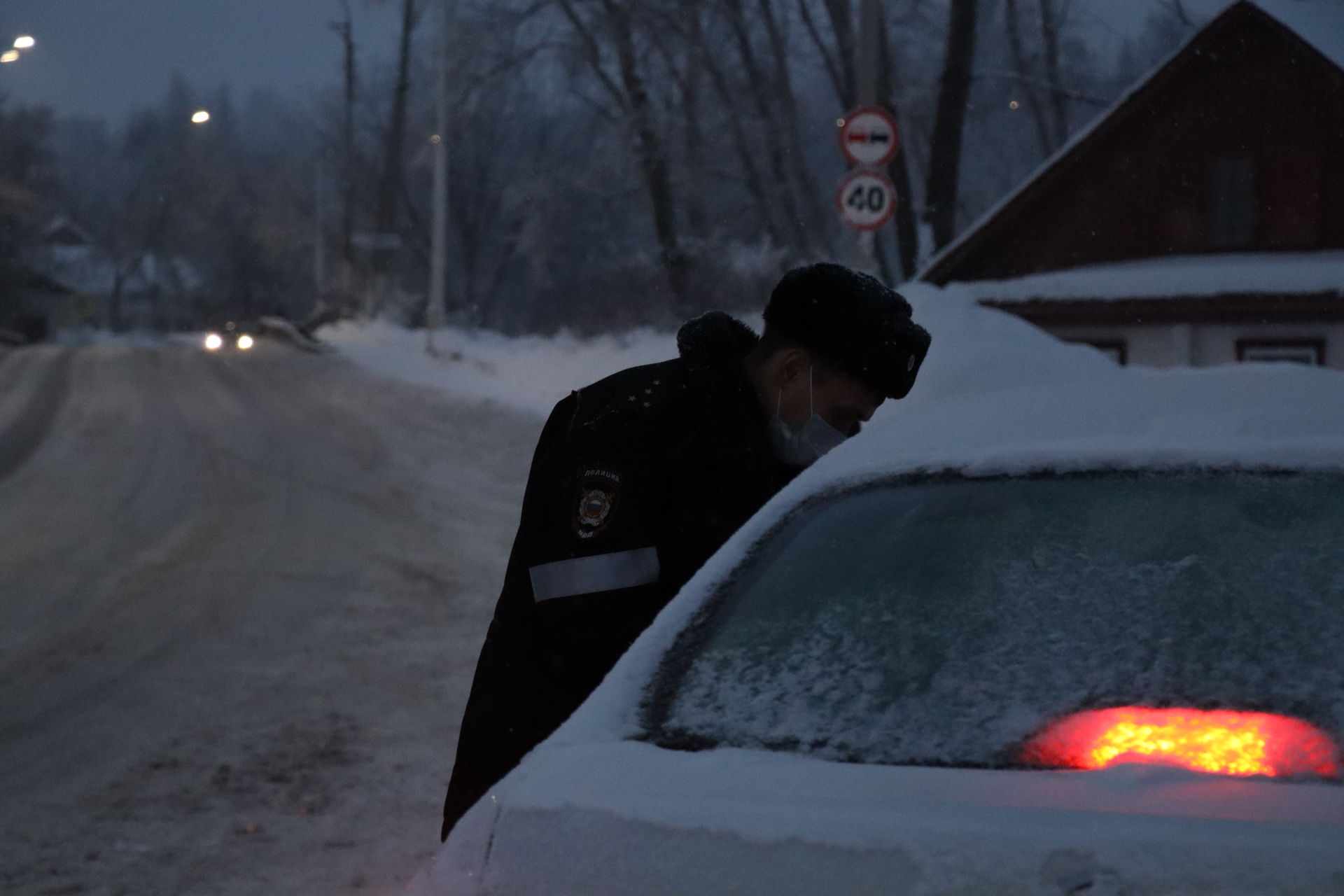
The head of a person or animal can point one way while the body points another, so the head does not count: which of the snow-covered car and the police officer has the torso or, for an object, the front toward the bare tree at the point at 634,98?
the snow-covered car

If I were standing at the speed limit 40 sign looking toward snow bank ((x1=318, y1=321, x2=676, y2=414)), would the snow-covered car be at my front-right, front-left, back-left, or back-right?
back-left

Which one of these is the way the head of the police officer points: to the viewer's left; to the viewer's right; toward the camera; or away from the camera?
to the viewer's right

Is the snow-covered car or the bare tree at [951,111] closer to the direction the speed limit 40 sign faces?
the snow-covered car

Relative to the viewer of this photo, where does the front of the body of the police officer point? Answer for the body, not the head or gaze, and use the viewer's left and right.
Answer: facing to the right of the viewer

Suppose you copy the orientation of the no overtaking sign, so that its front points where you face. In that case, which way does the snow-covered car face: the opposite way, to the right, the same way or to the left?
the opposite way

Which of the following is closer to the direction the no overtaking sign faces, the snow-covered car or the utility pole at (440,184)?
the snow-covered car

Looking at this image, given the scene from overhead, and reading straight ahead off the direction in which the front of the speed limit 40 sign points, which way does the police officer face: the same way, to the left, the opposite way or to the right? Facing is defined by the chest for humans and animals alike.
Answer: to the left

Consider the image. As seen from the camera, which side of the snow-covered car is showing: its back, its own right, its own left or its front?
back

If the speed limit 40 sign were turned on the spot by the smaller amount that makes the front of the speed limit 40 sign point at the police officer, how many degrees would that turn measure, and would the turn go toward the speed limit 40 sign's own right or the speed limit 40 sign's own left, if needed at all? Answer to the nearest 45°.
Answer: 0° — it already faces them

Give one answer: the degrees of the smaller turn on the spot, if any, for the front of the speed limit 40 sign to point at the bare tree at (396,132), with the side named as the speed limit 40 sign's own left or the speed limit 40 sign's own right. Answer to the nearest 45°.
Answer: approximately 135° to the speed limit 40 sign's own right

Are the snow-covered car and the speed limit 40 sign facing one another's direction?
yes
